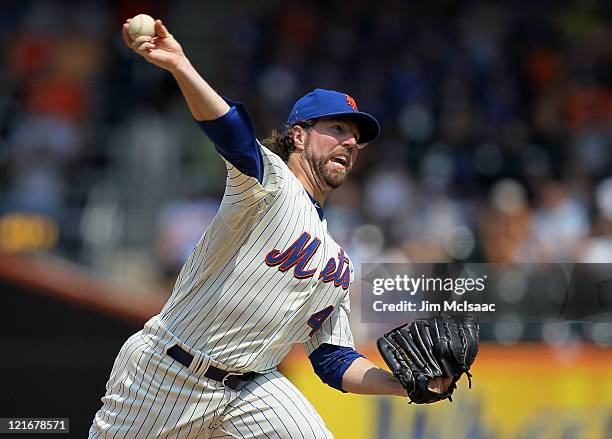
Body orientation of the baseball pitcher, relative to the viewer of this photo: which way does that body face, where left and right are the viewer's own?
facing the viewer and to the right of the viewer
